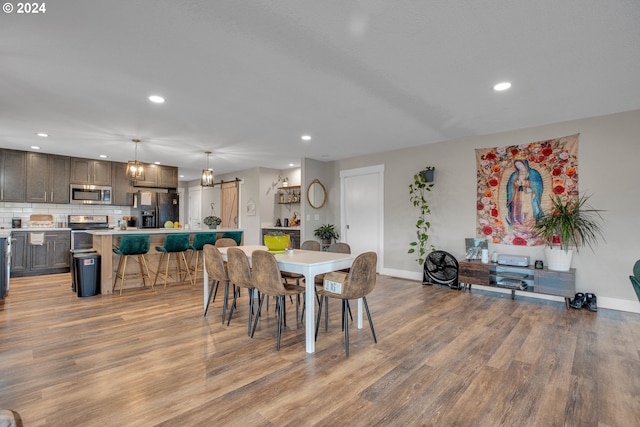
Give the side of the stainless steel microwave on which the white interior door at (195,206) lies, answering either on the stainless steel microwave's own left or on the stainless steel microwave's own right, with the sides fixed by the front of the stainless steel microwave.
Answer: on the stainless steel microwave's own left

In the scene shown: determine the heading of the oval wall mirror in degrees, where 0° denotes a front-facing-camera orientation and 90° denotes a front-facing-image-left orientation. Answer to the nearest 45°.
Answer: approximately 315°

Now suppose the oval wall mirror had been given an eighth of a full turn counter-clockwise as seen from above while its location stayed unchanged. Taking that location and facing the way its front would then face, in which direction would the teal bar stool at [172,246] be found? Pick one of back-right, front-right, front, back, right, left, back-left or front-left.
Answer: back-right

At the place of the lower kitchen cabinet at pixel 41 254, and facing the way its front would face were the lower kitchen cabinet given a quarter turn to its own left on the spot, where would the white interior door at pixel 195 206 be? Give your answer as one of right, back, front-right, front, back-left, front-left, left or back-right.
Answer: front-left

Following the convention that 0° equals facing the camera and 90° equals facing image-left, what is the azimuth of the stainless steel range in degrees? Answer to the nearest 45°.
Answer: approximately 0°

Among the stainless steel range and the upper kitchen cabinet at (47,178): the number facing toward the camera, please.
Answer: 2

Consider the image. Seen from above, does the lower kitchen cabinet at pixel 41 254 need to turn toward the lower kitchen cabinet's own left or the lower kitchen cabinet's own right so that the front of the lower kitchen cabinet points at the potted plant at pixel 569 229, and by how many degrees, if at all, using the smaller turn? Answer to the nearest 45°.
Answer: approximately 45° to the lower kitchen cabinet's own left

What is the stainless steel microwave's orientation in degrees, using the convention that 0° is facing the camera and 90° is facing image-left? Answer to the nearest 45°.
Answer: approximately 0°

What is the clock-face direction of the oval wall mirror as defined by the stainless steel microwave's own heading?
The oval wall mirror is roughly at 10 o'clock from the stainless steel microwave.

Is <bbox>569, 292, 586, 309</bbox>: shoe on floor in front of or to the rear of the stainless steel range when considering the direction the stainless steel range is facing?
in front

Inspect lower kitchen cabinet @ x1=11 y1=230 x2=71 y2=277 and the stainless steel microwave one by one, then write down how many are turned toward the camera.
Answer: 2

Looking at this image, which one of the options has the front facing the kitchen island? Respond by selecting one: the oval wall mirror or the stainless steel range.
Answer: the stainless steel range

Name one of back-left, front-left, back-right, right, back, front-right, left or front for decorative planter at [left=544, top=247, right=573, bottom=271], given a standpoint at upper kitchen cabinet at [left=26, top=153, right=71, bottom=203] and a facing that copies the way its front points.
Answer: front-left

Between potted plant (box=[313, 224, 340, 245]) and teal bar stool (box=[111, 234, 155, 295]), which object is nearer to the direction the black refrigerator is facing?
the teal bar stool
